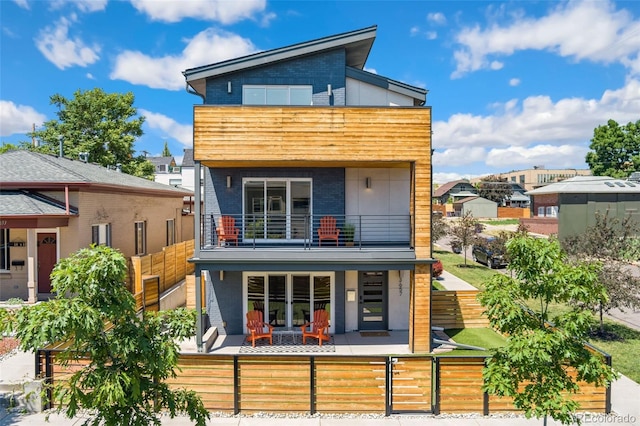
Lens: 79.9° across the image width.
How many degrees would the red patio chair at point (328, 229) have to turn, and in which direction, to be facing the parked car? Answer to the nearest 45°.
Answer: approximately 135° to its left

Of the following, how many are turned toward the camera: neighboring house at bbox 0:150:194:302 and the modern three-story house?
2

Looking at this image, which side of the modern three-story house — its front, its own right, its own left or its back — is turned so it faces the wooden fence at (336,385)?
front

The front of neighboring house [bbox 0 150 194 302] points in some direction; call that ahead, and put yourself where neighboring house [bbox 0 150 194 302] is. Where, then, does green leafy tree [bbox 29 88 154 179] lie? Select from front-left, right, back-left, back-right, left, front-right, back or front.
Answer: back

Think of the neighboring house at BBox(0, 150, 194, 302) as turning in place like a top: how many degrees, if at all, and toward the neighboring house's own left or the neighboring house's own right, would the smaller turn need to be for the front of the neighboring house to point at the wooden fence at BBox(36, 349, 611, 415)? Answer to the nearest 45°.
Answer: approximately 45° to the neighboring house's own left

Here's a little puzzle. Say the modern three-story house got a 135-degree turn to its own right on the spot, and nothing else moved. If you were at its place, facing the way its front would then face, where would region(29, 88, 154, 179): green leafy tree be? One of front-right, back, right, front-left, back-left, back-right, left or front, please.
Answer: front

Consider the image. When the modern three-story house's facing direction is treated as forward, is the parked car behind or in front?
behind

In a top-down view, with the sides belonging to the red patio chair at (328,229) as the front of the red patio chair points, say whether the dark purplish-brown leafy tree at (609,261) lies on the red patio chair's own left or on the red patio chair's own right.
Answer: on the red patio chair's own left

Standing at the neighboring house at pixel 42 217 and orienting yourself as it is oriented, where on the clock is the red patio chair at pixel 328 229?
The red patio chair is roughly at 10 o'clock from the neighboring house.

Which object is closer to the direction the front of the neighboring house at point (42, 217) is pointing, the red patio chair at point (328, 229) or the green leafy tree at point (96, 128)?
the red patio chair

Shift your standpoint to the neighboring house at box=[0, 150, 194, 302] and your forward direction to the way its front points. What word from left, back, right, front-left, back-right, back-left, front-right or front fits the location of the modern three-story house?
front-left

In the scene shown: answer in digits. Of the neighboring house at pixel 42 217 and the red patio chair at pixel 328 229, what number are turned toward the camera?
2

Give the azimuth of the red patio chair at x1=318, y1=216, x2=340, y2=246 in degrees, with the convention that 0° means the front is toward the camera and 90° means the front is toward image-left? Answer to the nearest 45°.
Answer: approximately 0°
